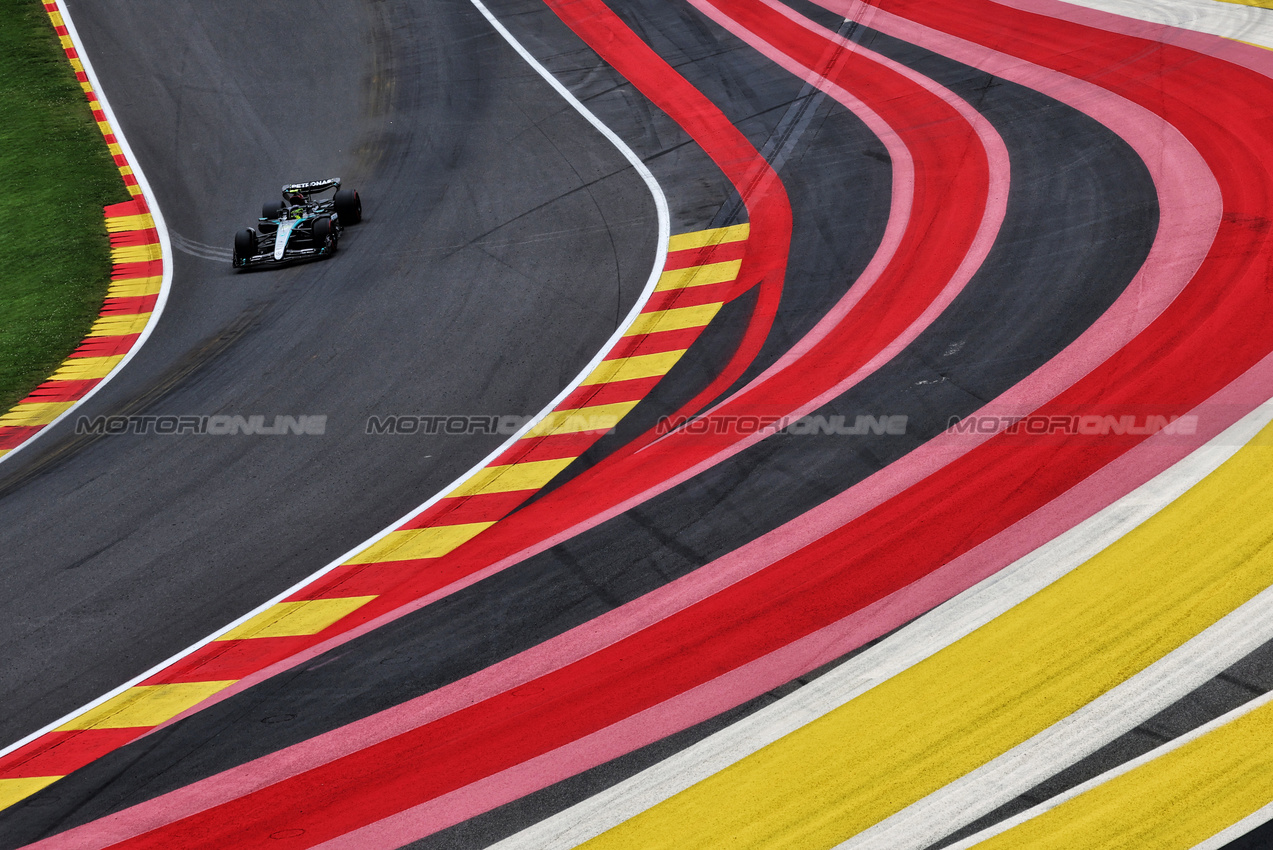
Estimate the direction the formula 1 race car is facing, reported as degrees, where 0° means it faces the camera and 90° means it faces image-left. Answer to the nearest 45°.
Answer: approximately 45°
